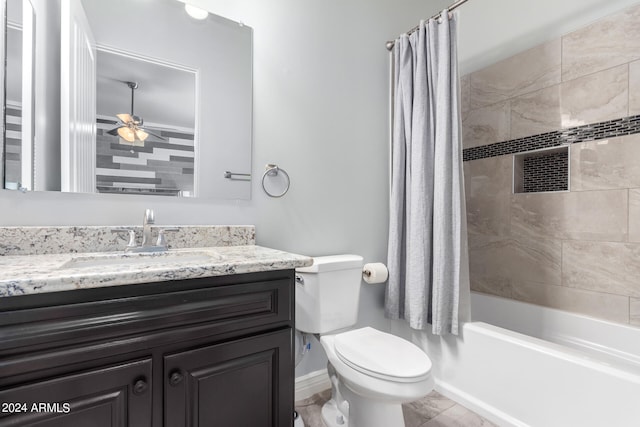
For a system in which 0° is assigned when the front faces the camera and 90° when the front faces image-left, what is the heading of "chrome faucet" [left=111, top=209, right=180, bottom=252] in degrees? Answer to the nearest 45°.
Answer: approximately 0°

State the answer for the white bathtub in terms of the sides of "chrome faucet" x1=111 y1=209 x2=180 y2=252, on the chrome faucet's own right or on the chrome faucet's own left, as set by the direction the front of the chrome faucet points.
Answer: on the chrome faucet's own left

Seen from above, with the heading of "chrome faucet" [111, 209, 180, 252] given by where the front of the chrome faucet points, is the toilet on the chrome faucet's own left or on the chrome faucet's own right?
on the chrome faucet's own left

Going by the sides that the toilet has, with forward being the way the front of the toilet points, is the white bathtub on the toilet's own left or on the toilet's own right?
on the toilet's own left

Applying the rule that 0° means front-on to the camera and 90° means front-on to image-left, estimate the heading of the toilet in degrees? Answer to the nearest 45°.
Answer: approximately 315°

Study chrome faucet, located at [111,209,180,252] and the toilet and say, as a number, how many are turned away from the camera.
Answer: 0

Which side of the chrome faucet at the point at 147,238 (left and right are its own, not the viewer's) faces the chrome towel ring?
left

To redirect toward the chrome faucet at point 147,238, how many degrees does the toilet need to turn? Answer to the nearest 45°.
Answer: approximately 135° to its right

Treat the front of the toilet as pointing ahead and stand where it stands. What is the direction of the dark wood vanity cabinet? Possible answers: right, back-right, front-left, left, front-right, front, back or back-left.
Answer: right
